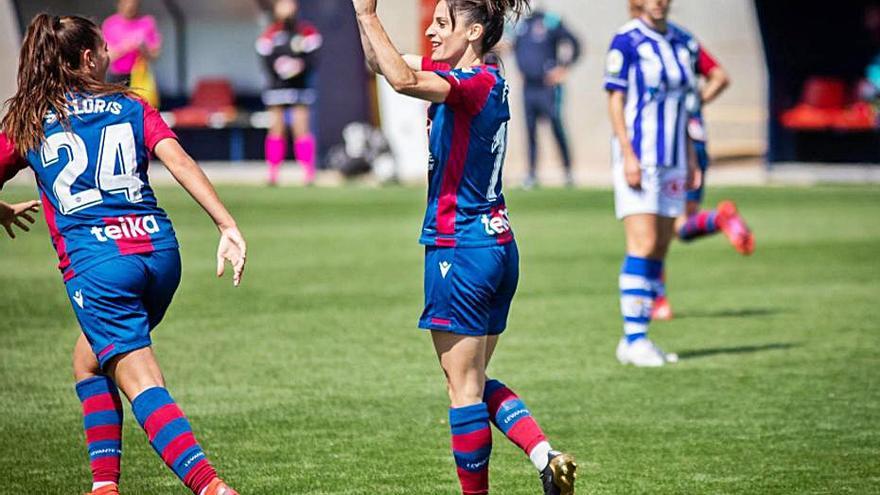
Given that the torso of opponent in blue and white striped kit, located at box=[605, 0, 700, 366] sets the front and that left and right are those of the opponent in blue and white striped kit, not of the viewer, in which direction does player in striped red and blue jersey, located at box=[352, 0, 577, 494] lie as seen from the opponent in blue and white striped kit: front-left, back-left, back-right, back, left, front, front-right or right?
front-right

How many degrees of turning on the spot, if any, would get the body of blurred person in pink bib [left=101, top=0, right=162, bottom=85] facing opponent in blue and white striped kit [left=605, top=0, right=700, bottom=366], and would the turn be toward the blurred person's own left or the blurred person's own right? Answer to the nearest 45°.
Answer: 0° — they already face them

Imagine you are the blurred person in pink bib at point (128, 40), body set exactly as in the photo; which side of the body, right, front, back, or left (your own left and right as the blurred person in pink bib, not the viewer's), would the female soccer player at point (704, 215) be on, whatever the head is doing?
front

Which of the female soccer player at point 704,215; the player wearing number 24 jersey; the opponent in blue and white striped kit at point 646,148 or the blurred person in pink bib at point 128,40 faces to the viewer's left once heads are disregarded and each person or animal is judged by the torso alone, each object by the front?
the female soccer player

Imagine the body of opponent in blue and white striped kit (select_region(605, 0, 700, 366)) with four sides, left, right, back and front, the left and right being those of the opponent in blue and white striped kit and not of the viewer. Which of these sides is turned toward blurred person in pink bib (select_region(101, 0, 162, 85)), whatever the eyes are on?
back

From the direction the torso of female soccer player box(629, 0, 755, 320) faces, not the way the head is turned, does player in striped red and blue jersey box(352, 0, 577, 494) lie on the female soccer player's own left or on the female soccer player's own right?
on the female soccer player's own left

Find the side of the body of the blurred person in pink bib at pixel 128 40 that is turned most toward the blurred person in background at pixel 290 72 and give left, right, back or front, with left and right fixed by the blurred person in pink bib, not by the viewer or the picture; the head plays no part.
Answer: left

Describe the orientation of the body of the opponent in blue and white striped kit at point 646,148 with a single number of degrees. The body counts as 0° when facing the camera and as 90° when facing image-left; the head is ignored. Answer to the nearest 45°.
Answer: approximately 315°

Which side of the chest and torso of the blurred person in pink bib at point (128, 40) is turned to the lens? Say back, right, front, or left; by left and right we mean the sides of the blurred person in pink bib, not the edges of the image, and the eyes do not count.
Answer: front

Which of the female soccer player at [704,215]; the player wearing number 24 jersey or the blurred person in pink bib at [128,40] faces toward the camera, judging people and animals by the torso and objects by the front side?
the blurred person in pink bib

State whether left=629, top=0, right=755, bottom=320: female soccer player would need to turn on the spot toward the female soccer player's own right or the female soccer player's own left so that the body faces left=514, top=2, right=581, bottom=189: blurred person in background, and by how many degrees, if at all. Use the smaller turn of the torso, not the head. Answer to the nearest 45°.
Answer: approximately 90° to the female soccer player's own right

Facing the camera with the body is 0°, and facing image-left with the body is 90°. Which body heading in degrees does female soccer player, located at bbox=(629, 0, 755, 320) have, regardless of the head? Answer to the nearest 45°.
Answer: approximately 90°

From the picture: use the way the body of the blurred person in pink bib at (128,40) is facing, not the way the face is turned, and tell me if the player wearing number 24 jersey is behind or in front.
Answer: in front

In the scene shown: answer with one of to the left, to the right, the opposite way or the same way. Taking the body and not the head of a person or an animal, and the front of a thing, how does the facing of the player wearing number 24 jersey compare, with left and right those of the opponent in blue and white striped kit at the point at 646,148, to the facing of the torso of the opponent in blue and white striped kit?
the opposite way
